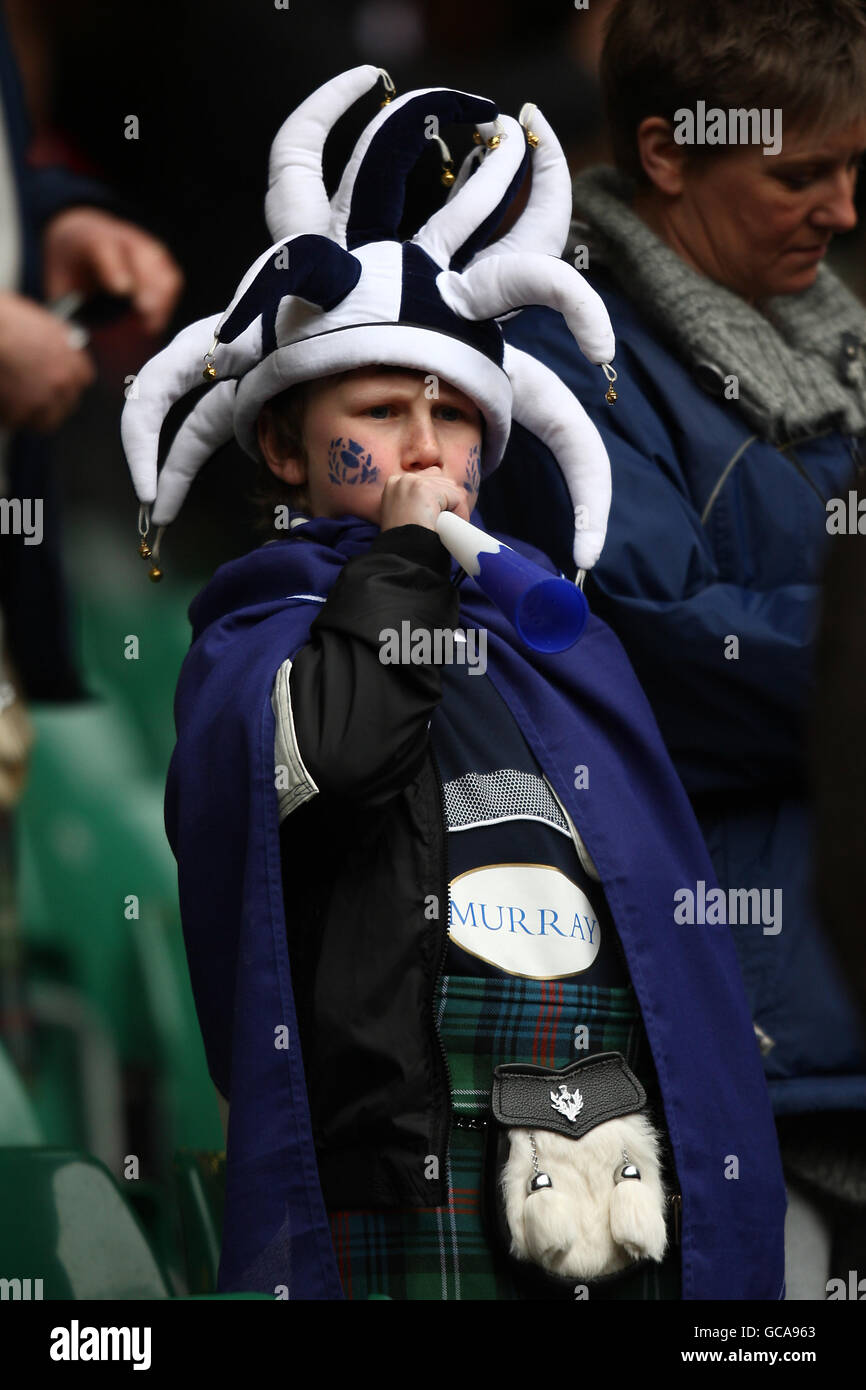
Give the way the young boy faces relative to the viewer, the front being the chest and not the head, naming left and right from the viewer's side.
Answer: facing the viewer and to the right of the viewer
